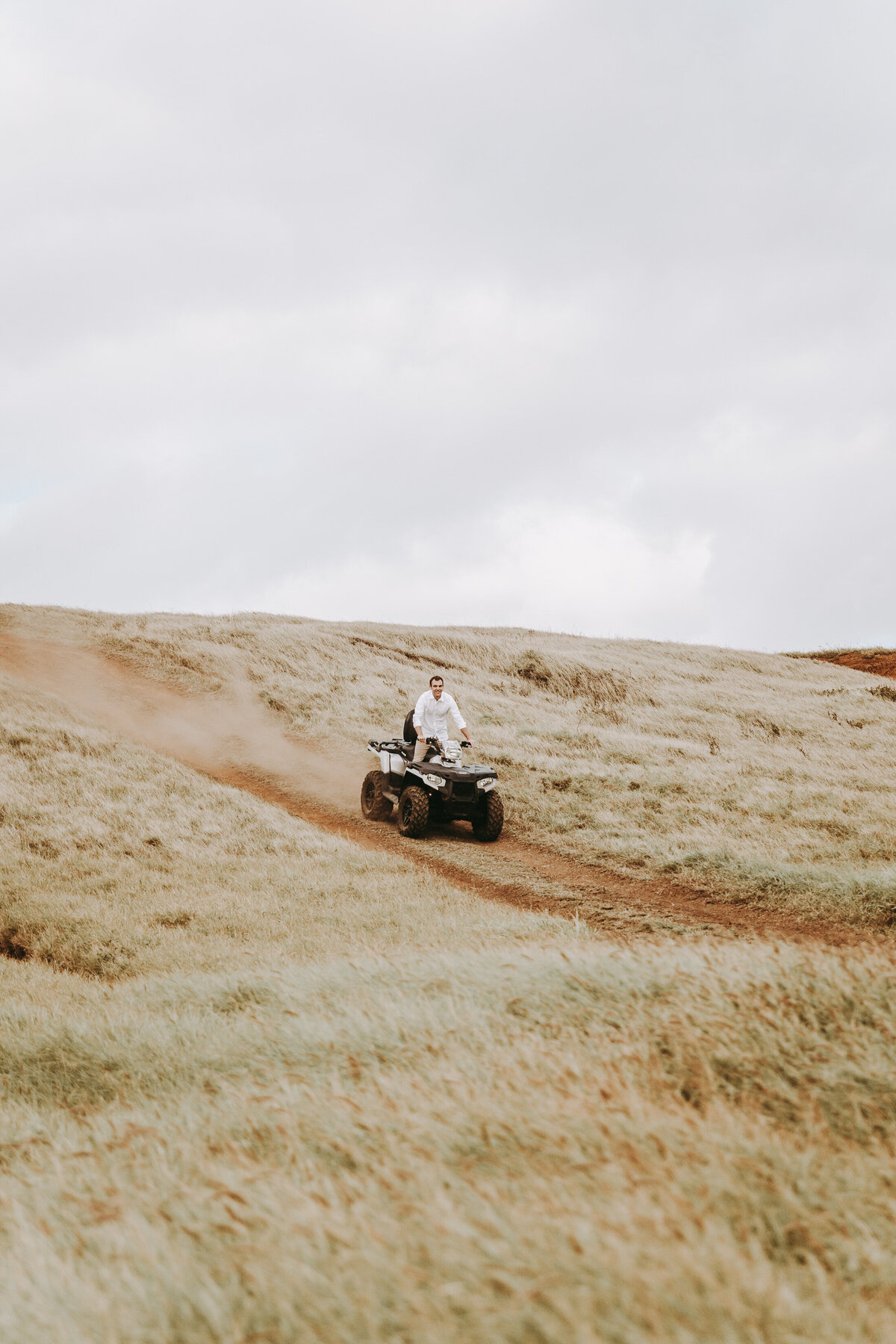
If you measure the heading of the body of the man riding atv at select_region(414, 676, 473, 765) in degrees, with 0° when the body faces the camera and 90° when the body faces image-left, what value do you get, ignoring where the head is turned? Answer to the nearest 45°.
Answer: approximately 315°

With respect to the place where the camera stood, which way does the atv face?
facing the viewer and to the right of the viewer
